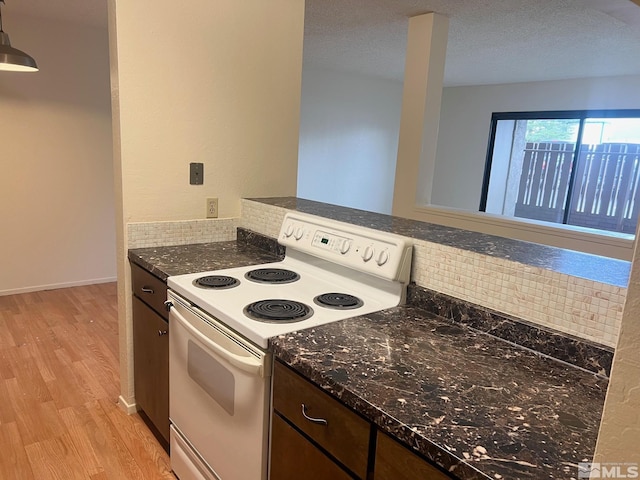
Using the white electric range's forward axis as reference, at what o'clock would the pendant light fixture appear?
The pendant light fixture is roughly at 3 o'clock from the white electric range.

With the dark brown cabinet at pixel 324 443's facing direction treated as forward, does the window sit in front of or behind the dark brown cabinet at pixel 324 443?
behind

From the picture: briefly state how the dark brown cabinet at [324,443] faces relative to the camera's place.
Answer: facing the viewer and to the left of the viewer

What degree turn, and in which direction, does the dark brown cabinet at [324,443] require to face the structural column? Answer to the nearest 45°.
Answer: approximately 135° to its right

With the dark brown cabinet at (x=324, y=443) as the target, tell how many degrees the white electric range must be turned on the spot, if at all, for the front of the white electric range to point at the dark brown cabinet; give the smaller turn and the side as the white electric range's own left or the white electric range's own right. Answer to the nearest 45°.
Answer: approximately 90° to the white electric range's own left

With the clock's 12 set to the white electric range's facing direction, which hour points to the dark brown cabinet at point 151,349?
The dark brown cabinet is roughly at 3 o'clock from the white electric range.

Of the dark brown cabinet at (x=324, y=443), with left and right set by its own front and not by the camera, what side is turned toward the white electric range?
right

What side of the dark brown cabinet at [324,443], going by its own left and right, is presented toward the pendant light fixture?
right

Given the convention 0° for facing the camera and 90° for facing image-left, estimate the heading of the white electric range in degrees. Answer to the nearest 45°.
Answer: approximately 45°

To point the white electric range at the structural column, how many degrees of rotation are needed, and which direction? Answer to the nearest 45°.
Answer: approximately 180°

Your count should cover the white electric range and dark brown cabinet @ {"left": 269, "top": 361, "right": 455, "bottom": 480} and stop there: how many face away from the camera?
0

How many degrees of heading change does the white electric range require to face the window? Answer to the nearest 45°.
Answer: approximately 180°

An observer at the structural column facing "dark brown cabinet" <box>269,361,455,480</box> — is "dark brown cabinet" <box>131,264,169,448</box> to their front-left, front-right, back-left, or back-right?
front-right
